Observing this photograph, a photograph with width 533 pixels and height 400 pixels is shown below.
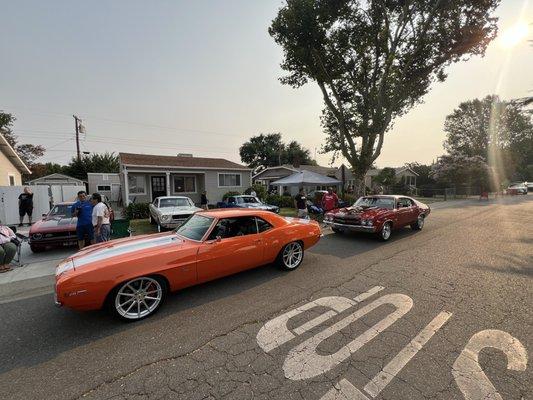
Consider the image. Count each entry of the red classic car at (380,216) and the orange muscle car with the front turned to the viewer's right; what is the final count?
0

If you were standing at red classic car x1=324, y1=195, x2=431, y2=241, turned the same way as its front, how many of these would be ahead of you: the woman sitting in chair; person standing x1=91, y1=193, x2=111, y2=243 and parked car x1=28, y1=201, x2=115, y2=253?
3

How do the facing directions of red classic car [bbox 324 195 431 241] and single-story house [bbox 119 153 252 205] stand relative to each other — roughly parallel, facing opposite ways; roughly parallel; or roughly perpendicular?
roughly perpendicular

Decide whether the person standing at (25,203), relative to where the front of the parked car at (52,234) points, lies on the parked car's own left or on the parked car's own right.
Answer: on the parked car's own right

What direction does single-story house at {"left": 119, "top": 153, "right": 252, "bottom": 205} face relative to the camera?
toward the camera

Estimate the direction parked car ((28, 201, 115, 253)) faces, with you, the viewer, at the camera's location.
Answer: facing the viewer and to the left of the viewer

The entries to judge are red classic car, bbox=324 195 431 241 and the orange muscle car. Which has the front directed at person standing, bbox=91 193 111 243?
the red classic car

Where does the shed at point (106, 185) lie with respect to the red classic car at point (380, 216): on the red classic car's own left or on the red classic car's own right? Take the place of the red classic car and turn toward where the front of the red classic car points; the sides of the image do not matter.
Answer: on the red classic car's own right

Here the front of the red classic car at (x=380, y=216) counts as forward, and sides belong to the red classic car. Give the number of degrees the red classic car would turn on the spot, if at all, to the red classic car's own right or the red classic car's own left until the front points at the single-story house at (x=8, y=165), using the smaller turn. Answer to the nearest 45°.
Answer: approximately 45° to the red classic car's own right

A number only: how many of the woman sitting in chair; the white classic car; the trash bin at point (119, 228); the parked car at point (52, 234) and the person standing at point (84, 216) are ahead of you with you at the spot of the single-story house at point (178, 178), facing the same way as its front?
5

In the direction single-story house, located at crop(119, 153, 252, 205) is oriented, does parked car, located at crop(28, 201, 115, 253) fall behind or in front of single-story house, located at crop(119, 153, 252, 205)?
in front

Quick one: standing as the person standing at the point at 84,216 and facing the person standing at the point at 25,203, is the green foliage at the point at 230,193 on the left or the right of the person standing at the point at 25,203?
right

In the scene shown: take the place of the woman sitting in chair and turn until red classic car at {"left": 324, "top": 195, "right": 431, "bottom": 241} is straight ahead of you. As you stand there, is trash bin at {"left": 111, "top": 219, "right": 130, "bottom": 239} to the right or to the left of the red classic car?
left

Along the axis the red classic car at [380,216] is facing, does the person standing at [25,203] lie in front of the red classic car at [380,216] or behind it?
in front

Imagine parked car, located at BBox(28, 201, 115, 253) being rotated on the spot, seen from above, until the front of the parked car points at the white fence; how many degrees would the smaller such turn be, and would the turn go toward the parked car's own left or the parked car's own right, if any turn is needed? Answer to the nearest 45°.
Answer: approximately 135° to the parked car's own right

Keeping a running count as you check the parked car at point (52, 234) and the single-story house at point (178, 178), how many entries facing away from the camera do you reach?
0
